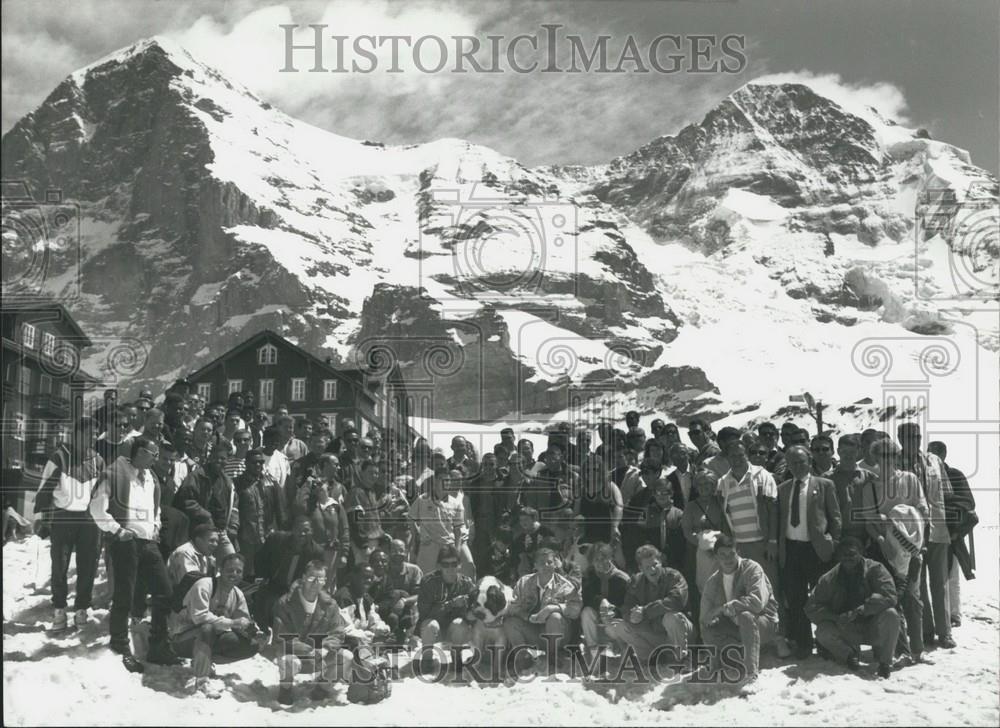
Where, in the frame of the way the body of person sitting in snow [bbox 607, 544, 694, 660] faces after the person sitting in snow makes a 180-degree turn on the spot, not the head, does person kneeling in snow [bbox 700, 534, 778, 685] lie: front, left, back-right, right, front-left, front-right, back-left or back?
right

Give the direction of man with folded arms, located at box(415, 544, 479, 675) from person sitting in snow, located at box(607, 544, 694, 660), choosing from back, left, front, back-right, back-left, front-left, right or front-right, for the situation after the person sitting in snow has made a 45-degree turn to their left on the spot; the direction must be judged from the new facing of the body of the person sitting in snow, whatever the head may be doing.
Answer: back-right

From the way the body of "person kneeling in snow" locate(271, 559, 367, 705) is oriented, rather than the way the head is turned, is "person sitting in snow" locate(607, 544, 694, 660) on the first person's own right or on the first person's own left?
on the first person's own left

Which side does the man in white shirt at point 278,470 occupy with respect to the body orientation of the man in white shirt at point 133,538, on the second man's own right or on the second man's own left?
on the second man's own left

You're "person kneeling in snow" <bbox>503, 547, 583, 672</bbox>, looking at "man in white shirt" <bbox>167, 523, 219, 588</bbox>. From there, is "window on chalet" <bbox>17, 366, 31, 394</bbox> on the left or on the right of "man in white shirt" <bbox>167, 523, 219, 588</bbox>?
right

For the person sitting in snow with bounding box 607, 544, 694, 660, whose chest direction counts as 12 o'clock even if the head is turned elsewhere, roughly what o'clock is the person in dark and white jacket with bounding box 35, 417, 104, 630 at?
The person in dark and white jacket is roughly at 3 o'clock from the person sitting in snow.

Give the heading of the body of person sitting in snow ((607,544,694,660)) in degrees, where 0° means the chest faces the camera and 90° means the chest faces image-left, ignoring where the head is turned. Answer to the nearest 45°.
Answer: approximately 0°
